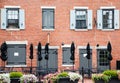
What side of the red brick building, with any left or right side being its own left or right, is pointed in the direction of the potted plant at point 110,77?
front

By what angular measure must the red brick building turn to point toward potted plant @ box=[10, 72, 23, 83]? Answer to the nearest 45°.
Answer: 0° — it already faces it

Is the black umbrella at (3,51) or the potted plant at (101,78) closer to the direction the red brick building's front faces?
the potted plant

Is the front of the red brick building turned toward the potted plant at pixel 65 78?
yes

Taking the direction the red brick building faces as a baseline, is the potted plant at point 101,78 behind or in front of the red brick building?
in front

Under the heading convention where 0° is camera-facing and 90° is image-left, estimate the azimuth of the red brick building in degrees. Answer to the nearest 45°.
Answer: approximately 0°

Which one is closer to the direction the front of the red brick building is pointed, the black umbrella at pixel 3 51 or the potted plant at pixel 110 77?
the potted plant
